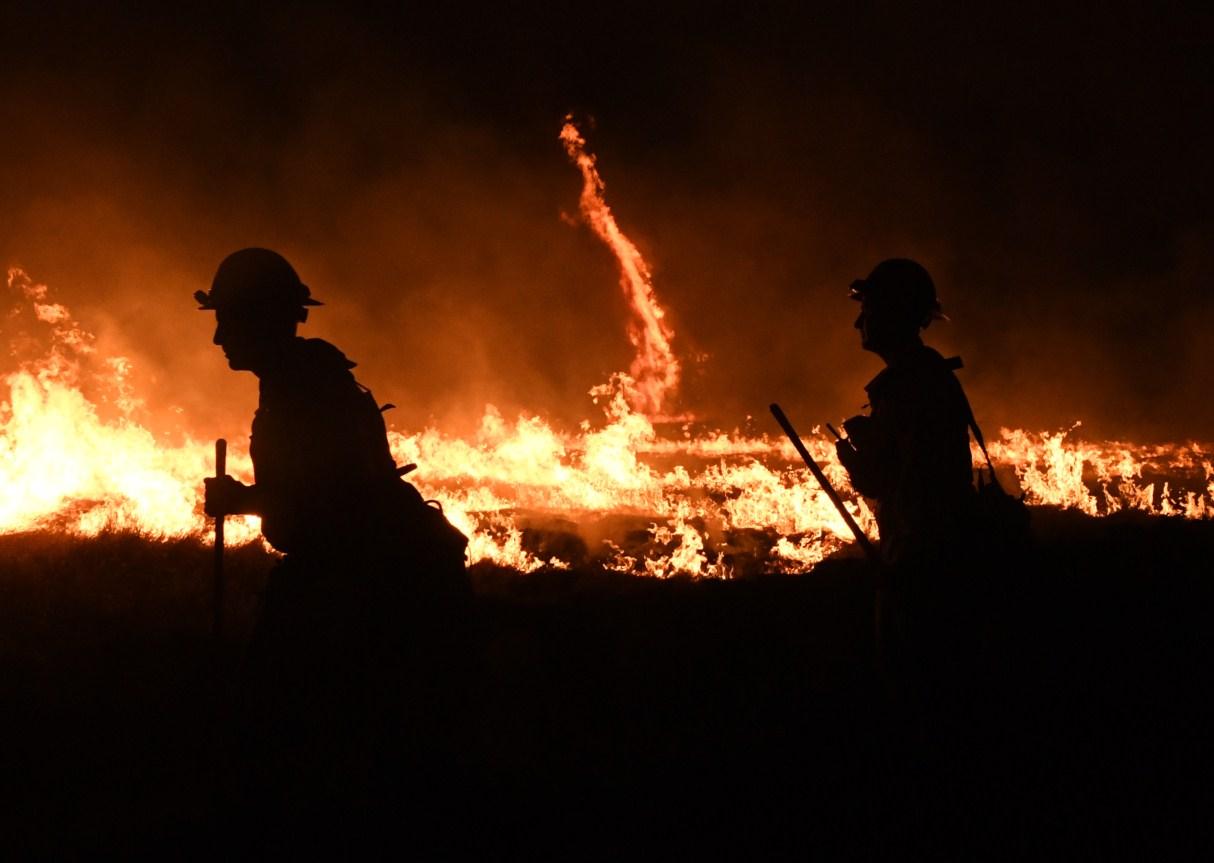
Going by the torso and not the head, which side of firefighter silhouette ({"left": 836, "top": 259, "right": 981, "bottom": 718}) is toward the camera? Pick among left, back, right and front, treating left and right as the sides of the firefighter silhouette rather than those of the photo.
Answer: left

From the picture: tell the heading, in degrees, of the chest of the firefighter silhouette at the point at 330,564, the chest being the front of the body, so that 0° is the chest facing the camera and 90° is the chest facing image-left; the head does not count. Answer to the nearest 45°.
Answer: approximately 90°
